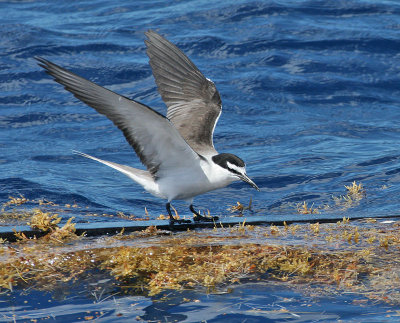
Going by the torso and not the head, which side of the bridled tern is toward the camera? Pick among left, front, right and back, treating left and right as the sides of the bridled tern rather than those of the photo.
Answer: right
